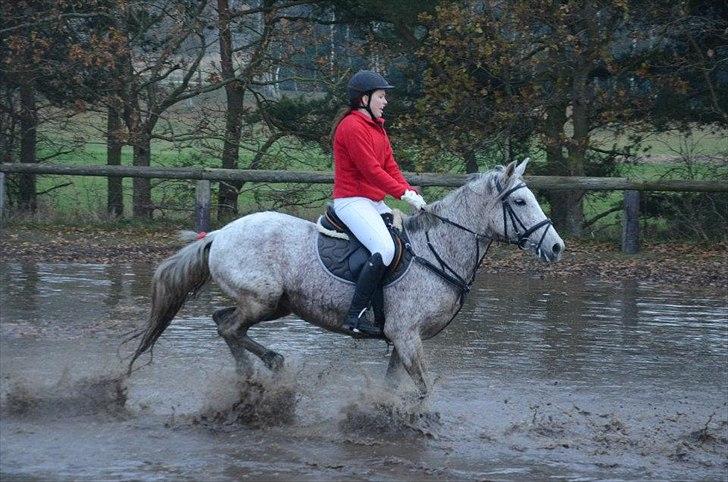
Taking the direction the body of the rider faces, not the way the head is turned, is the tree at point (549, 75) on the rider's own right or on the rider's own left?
on the rider's own left

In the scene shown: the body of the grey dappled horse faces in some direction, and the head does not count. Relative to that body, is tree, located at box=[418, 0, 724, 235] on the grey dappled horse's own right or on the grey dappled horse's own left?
on the grey dappled horse's own left

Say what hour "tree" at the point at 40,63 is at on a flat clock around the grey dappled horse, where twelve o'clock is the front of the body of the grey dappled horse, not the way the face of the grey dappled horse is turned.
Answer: The tree is roughly at 8 o'clock from the grey dappled horse.

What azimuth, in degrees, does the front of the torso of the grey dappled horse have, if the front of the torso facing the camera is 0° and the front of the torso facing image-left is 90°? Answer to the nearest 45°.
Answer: approximately 270°

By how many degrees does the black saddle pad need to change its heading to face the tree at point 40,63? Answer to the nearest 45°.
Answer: approximately 135° to its left

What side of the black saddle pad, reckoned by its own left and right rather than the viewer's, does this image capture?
right

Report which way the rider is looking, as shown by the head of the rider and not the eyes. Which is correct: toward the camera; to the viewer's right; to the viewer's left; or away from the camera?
to the viewer's right

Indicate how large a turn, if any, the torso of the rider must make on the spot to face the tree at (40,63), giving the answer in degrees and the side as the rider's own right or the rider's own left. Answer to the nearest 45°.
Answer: approximately 135° to the rider's own left

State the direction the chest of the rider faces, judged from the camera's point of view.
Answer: to the viewer's right

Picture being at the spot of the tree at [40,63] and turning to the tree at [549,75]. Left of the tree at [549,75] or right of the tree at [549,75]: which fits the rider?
right
